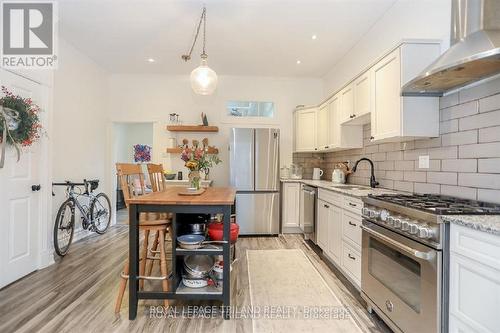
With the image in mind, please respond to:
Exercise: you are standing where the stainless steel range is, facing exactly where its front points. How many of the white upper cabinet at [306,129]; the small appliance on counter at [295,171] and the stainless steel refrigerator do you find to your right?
3

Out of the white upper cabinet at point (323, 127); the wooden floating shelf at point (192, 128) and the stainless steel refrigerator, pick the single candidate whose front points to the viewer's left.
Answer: the white upper cabinet

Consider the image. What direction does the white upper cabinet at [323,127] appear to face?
to the viewer's left

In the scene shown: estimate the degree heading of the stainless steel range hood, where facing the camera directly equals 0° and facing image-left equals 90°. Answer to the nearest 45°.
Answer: approximately 45°

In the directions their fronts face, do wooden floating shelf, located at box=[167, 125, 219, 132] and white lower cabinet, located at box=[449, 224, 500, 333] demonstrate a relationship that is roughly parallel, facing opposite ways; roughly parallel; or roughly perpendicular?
roughly perpendicular

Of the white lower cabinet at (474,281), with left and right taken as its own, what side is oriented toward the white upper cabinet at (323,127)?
right

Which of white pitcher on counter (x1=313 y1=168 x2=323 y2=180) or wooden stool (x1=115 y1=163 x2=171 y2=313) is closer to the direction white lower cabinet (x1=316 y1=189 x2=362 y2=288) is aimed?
the wooden stool

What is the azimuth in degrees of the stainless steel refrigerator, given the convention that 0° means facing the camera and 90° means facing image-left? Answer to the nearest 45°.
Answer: approximately 0°

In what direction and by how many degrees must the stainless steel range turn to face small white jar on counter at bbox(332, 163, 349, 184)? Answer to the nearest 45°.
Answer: approximately 90° to its right

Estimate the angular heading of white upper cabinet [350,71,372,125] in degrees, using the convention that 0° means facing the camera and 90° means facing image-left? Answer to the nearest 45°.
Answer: approximately 45°

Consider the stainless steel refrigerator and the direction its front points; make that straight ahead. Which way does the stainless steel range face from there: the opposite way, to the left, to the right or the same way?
to the right

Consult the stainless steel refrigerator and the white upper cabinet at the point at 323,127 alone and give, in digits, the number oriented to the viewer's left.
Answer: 1
